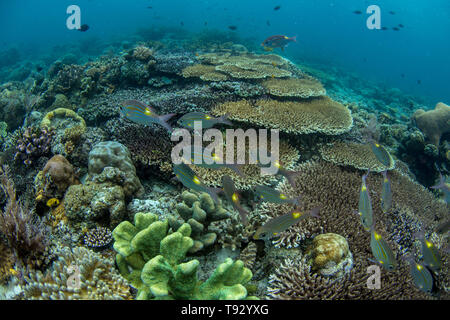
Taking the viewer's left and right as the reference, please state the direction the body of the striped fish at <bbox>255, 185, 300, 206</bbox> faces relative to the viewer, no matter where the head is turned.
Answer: facing to the left of the viewer

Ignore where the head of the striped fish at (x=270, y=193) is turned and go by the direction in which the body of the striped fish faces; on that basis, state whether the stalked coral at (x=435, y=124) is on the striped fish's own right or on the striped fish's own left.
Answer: on the striped fish's own right

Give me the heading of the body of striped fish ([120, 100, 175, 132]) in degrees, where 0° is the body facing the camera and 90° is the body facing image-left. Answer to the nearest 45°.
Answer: approximately 90°

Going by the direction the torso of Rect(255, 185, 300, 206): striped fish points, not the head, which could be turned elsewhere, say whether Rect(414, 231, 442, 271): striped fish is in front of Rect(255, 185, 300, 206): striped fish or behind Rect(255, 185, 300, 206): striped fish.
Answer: behind

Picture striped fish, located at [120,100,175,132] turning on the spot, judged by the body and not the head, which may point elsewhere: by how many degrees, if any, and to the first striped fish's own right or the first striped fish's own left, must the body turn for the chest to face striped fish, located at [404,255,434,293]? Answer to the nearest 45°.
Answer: approximately 135° to the first striped fish's own left

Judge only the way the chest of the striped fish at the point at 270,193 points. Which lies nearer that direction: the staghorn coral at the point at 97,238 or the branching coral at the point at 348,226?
the staghorn coral

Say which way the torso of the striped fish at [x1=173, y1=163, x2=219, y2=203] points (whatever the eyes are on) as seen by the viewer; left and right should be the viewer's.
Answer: facing to the left of the viewer

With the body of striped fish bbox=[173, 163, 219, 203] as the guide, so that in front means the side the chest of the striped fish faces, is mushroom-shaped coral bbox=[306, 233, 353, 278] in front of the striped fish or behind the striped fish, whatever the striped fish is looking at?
behind

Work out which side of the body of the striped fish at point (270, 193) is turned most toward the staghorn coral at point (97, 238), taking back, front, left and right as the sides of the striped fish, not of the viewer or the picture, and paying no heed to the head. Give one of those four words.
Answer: front
